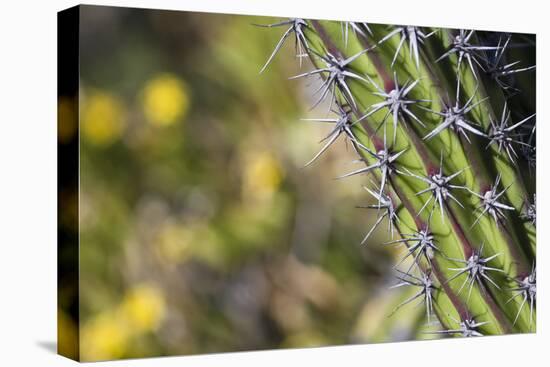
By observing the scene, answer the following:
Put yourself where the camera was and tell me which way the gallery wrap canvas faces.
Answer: facing the viewer and to the right of the viewer
